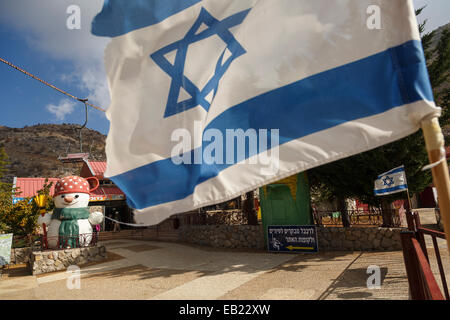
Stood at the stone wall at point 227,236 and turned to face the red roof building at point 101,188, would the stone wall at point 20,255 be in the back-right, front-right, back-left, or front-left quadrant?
front-left

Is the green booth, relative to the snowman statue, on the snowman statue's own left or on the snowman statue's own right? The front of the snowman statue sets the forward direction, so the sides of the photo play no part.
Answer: on the snowman statue's own left

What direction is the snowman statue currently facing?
toward the camera

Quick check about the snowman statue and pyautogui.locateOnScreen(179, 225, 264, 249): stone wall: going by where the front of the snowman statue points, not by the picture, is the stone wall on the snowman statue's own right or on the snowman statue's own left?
on the snowman statue's own left

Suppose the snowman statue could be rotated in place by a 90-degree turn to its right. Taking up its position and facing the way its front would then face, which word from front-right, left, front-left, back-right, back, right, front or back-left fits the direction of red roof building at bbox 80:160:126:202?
right

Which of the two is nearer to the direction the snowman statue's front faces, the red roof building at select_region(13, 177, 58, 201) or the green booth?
the green booth

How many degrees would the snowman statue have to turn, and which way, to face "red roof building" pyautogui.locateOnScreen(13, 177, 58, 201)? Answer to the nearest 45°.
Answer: approximately 180°

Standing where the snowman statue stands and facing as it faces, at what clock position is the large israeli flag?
The large israeli flag is roughly at 12 o'clock from the snowman statue.

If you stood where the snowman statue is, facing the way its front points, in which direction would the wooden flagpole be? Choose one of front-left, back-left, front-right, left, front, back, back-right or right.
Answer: front

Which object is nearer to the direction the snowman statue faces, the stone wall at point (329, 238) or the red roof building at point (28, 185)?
the stone wall
